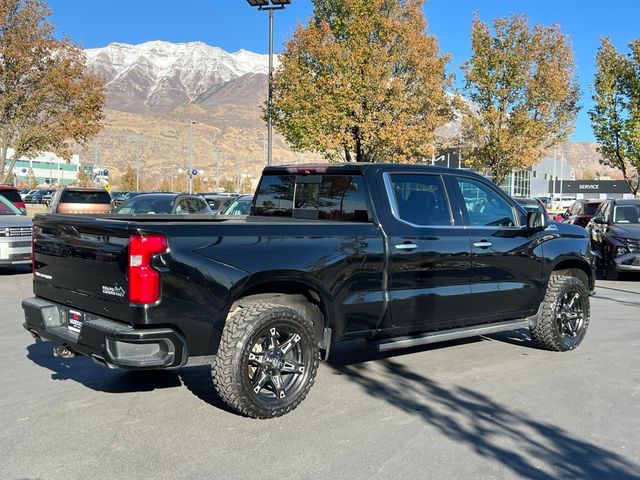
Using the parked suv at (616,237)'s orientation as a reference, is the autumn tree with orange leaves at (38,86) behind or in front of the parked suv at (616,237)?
behind

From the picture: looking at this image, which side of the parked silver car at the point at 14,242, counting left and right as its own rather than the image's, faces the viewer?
front

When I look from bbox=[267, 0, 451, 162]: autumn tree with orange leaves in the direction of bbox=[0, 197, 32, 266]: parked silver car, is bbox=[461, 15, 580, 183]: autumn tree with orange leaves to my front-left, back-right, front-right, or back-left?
back-left

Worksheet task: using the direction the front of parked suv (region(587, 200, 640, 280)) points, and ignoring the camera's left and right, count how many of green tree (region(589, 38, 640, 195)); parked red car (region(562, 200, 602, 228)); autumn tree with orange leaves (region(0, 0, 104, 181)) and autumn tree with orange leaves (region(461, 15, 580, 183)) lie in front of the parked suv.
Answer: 0

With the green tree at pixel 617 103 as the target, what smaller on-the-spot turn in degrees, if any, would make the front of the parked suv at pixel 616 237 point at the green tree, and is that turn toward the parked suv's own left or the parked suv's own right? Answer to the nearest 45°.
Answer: approximately 135° to the parked suv's own left

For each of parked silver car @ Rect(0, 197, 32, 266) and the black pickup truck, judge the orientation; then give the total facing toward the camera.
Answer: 1

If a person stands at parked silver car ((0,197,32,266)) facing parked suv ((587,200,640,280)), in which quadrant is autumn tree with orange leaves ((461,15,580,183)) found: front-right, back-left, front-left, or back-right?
front-left

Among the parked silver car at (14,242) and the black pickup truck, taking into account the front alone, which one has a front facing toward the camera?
the parked silver car

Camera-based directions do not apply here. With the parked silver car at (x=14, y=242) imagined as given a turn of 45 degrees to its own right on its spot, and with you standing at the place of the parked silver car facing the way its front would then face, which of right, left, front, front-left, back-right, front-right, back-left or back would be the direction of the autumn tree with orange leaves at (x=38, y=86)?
back-right

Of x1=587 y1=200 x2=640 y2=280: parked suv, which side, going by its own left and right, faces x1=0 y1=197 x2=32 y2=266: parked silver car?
right

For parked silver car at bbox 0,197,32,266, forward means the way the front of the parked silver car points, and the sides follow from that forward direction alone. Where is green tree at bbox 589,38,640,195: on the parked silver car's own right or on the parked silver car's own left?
on the parked silver car's own left

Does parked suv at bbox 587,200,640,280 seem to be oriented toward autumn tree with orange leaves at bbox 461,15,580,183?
no

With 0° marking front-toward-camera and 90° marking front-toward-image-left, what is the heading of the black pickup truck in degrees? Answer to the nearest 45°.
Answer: approximately 225°

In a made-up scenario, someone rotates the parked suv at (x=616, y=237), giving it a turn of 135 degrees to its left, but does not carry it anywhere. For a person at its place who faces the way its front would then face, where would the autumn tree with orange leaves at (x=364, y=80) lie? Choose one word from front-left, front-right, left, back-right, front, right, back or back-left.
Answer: front-left

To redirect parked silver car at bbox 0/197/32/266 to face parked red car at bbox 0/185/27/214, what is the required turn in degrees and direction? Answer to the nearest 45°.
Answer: approximately 180°

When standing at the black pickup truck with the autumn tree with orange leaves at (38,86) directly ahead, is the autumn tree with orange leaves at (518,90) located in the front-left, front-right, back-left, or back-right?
front-right

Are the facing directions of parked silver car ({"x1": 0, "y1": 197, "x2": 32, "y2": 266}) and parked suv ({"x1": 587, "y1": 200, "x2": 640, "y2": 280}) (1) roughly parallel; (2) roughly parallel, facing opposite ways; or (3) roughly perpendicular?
roughly parallel

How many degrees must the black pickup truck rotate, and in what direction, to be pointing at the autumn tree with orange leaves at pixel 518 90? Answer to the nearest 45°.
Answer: approximately 45° to its left

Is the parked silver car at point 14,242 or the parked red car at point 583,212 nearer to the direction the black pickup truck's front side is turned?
the parked red car

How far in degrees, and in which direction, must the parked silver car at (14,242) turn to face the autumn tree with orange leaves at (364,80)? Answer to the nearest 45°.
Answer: approximately 135° to its left
